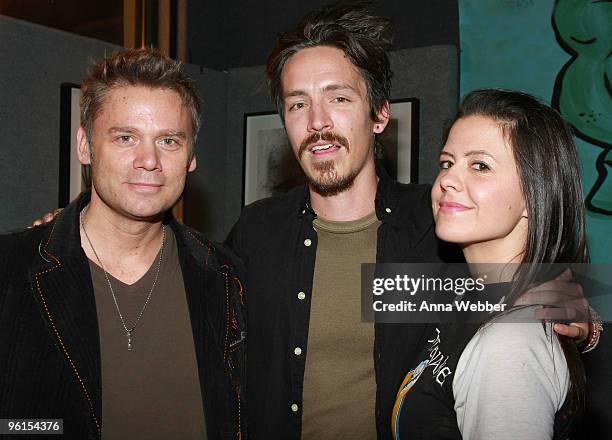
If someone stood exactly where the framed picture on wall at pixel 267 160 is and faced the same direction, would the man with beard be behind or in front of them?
in front

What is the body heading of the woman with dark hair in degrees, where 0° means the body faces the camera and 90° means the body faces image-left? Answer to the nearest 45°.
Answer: approximately 45°

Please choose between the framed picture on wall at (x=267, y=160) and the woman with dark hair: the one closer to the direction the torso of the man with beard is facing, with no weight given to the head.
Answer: the woman with dark hair

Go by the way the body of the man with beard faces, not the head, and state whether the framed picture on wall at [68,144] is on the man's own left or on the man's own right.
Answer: on the man's own right

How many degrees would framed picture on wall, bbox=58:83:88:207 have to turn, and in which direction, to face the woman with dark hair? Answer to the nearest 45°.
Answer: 0° — it already faces them

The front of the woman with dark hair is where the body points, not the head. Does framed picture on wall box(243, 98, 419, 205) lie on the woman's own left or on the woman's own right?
on the woman's own right

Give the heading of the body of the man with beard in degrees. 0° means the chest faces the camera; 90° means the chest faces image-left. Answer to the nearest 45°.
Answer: approximately 0°

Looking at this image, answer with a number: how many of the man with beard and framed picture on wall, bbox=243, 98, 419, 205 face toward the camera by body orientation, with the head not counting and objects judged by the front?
2

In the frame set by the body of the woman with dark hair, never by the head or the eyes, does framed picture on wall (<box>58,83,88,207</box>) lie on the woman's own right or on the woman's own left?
on the woman's own right
